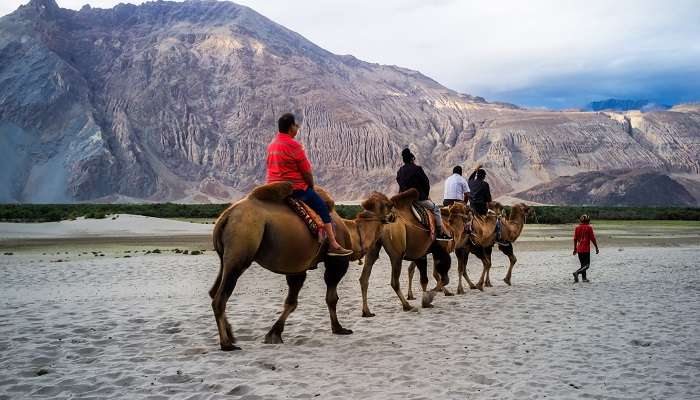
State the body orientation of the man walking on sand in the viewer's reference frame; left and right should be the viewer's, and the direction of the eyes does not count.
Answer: facing away from the viewer and to the right of the viewer

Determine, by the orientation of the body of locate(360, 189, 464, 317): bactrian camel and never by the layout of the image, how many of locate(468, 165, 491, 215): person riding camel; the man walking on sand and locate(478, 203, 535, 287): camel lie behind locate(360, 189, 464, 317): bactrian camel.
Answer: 0

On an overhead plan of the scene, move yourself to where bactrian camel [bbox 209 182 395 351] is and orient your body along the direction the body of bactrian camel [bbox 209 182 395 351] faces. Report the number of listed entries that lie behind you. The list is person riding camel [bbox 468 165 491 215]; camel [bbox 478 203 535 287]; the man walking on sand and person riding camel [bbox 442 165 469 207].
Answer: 0

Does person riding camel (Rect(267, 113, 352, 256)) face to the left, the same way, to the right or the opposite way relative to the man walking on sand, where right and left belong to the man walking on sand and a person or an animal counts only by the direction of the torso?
the same way

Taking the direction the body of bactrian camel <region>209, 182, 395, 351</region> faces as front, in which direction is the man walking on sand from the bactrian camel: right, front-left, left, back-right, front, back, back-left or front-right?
front

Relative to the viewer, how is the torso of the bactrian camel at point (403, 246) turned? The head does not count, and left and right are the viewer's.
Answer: facing away from the viewer and to the right of the viewer

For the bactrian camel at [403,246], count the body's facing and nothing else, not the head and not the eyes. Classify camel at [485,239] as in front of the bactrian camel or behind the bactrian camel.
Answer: in front

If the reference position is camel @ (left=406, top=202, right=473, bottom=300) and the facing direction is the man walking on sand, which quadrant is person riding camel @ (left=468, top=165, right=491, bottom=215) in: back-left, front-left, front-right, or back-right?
front-left

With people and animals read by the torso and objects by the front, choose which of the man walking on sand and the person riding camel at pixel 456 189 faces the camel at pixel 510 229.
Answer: the person riding camel

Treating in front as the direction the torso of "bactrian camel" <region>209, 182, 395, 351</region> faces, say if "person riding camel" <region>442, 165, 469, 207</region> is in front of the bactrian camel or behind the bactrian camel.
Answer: in front

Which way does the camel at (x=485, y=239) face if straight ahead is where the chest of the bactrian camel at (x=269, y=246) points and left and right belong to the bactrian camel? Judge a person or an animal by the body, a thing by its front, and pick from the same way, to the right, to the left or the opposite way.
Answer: the same way

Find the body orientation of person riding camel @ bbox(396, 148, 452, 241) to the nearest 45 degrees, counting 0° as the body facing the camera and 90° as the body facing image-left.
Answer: approximately 225°

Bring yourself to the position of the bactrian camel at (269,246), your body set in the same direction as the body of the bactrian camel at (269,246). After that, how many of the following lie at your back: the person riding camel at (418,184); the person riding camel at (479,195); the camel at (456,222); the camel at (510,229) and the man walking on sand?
0

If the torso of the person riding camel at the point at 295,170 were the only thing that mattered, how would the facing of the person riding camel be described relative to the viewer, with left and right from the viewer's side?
facing away from the viewer and to the right of the viewer

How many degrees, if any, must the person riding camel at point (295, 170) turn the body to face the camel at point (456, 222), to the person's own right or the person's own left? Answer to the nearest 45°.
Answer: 0° — they already face it

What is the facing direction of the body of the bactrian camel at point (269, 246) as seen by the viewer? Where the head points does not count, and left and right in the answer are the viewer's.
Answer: facing away from the viewer and to the right of the viewer

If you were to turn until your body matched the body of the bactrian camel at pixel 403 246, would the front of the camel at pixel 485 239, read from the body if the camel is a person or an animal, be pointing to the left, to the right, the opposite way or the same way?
the same way

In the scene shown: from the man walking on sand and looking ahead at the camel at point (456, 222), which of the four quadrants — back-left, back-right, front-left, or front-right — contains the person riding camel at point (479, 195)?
front-right

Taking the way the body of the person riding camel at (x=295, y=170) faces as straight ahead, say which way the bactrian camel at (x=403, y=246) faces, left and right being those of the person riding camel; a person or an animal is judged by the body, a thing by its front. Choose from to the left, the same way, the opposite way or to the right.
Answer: the same way

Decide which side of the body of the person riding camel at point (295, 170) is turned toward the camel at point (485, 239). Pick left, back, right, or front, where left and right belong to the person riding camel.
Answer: front

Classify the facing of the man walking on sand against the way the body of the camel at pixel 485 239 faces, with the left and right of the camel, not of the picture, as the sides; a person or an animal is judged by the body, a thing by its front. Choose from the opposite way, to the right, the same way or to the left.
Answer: the same way
